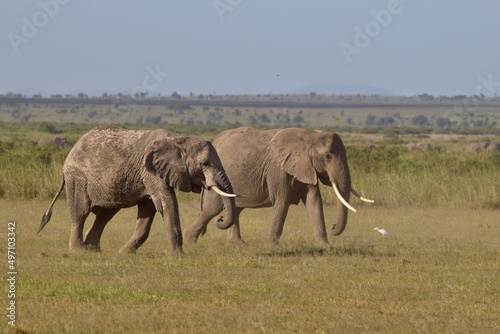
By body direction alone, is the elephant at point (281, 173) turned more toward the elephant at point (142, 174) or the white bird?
the white bird

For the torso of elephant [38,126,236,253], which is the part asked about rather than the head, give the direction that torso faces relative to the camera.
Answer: to the viewer's right

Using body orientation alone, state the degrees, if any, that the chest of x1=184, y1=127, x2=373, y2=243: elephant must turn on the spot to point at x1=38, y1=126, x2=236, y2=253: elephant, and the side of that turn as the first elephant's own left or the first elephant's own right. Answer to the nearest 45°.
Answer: approximately 135° to the first elephant's own right

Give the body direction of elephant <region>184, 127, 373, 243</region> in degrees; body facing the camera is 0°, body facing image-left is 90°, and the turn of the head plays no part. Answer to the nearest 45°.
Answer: approximately 270°

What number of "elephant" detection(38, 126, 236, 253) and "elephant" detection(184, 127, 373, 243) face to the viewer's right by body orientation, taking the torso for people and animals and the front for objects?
2
